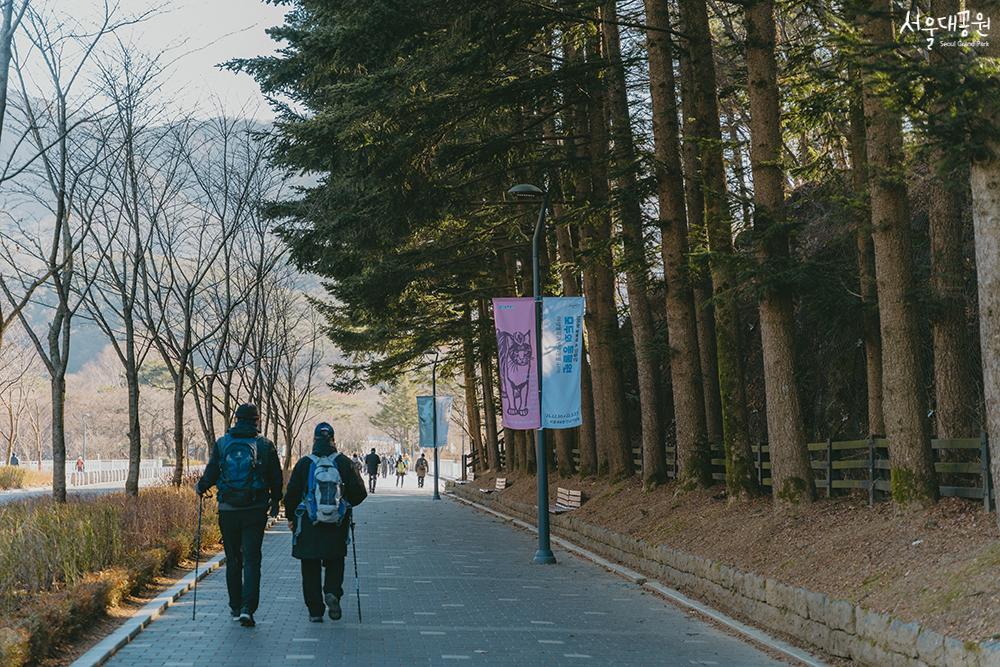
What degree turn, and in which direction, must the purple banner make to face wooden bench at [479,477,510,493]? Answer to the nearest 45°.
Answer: approximately 180°

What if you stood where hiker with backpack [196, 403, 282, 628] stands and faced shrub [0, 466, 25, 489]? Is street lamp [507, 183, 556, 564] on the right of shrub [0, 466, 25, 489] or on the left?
right

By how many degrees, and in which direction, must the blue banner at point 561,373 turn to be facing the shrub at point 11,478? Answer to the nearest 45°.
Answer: approximately 135° to its right

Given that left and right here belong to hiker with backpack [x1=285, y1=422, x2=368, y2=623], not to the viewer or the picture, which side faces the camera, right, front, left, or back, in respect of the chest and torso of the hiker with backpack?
back

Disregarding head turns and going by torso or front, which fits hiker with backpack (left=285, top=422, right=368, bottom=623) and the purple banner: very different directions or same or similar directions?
very different directions

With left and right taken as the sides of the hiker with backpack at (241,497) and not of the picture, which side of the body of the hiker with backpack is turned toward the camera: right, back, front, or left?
back

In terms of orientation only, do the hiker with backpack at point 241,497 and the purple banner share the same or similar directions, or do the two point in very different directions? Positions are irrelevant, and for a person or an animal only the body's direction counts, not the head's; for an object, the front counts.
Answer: very different directions

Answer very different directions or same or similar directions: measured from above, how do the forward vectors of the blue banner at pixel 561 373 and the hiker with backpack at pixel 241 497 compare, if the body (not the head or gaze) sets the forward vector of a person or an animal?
very different directions

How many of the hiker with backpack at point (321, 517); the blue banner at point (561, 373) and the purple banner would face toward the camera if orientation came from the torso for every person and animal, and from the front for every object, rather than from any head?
2

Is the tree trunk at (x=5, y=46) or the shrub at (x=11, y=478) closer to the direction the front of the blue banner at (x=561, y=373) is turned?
the tree trunk
